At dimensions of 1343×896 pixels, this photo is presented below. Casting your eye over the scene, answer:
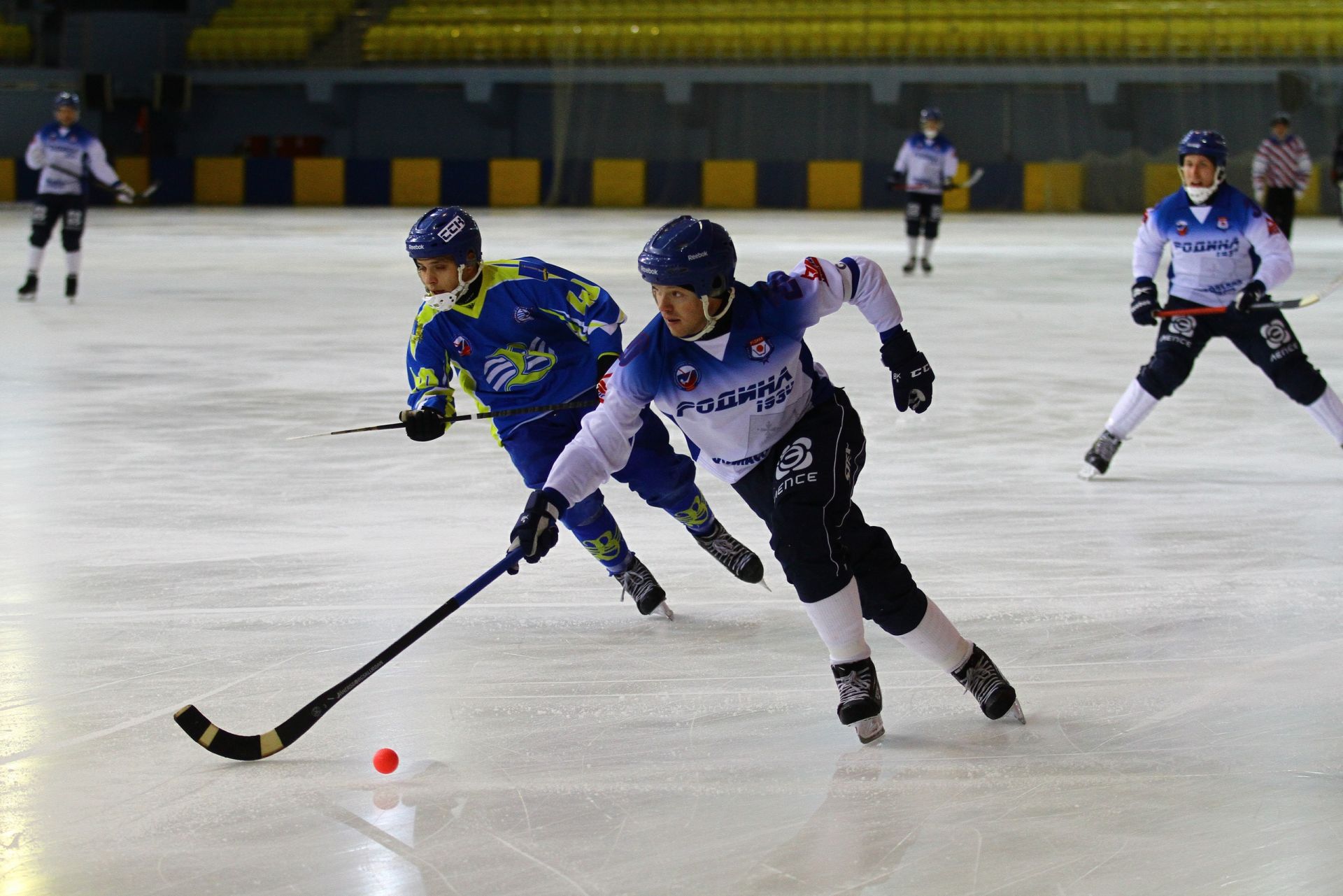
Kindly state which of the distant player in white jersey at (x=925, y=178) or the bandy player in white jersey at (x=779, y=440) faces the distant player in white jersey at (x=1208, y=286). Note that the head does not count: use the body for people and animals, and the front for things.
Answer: the distant player in white jersey at (x=925, y=178)

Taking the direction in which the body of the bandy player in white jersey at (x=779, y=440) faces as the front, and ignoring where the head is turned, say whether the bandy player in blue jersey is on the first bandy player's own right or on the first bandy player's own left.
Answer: on the first bandy player's own right

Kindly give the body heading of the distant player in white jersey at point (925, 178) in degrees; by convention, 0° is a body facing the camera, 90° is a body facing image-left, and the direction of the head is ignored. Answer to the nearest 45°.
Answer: approximately 0°

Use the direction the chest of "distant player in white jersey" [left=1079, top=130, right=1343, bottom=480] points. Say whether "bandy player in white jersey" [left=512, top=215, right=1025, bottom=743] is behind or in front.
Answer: in front

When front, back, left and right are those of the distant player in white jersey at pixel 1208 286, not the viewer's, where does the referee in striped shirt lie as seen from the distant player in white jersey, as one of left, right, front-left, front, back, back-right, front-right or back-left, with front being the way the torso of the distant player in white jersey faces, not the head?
back

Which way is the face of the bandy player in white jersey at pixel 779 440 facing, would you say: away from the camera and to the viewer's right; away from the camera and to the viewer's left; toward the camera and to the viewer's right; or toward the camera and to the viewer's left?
toward the camera and to the viewer's left

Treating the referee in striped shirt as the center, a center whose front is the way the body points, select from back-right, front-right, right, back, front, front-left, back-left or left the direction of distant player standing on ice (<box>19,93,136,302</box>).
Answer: front-right

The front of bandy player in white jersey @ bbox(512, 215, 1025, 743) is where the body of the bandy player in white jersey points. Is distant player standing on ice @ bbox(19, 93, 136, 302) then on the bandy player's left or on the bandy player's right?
on the bandy player's right
